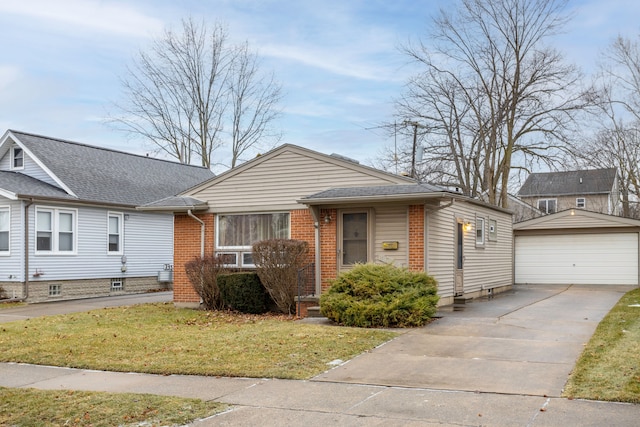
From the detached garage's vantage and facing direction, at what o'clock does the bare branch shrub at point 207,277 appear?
The bare branch shrub is roughly at 1 o'clock from the detached garage.

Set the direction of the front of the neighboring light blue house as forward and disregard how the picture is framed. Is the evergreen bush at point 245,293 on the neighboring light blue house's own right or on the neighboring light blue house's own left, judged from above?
on the neighboring light blue house's own left

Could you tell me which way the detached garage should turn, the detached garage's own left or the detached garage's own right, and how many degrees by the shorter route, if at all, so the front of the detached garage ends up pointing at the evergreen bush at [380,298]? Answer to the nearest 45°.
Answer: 0° — it already faces it

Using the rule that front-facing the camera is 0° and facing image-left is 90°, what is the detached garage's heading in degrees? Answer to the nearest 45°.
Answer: approximately 0°

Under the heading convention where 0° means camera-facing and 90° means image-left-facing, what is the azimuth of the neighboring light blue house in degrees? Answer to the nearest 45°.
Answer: approximately 45°
